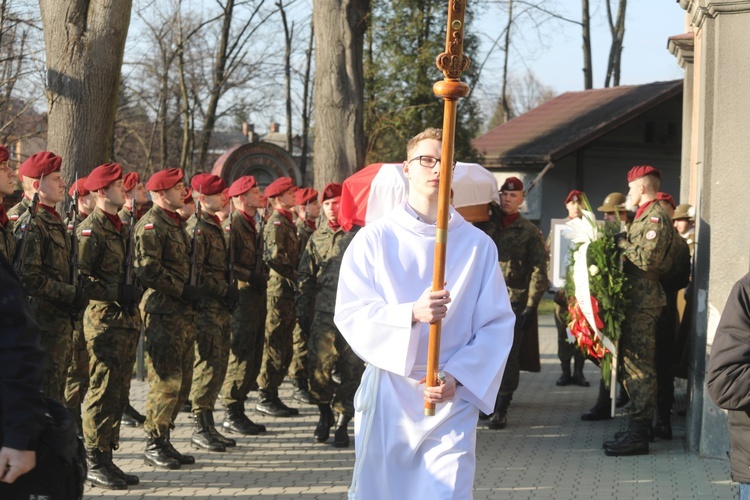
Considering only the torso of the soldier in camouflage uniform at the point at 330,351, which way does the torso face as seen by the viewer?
toward the camera

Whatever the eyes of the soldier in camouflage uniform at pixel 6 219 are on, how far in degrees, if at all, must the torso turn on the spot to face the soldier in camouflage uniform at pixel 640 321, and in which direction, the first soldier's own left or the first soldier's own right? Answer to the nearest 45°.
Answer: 0° — they already face them

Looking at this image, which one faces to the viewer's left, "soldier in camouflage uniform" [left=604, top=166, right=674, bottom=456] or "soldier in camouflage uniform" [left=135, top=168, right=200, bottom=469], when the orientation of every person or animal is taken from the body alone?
"soldier in camouflage uniform" [left=604, top=166, right=674, bottom=456]

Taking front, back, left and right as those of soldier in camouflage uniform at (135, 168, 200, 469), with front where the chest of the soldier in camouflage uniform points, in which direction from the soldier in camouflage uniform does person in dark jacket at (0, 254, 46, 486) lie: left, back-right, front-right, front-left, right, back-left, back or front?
right

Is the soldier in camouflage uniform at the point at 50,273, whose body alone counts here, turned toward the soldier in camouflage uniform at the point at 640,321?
yes

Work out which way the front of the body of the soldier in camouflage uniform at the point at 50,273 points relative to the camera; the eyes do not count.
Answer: to the viewer's right

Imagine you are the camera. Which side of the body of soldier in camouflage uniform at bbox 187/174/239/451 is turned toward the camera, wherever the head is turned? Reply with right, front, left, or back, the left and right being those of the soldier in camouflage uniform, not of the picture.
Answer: right

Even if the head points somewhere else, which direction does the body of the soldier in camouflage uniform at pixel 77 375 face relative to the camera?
to the viewer's right

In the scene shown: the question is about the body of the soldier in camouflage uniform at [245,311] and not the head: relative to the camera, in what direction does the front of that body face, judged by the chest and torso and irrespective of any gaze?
to the viewer's right

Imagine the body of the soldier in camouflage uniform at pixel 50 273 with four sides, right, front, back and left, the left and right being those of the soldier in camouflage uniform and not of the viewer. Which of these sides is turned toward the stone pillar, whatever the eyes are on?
front

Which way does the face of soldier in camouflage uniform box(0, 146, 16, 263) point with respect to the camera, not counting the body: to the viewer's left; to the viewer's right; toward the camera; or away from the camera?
to the viewer's right

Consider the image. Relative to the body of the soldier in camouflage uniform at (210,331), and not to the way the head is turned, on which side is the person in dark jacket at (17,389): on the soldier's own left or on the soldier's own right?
on the soldier's own right

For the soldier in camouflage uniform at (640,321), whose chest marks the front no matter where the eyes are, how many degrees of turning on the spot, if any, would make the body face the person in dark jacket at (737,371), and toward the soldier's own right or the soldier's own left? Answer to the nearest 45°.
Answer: approximately 90° to the soldier's own left

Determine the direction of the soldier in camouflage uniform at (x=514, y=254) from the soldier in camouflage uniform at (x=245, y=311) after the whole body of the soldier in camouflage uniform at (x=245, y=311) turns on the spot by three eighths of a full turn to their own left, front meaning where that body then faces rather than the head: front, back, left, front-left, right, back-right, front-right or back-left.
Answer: back-right

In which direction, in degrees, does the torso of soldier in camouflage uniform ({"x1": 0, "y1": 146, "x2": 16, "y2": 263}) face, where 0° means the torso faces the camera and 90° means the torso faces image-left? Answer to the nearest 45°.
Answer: approximately 270°

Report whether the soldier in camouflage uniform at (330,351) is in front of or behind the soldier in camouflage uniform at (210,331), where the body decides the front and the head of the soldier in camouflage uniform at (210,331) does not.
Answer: in front

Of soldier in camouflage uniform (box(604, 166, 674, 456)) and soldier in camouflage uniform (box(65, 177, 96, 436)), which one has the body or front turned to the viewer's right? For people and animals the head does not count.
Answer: soldier in camouflage uniform (box(65, 177, 96, 436))
